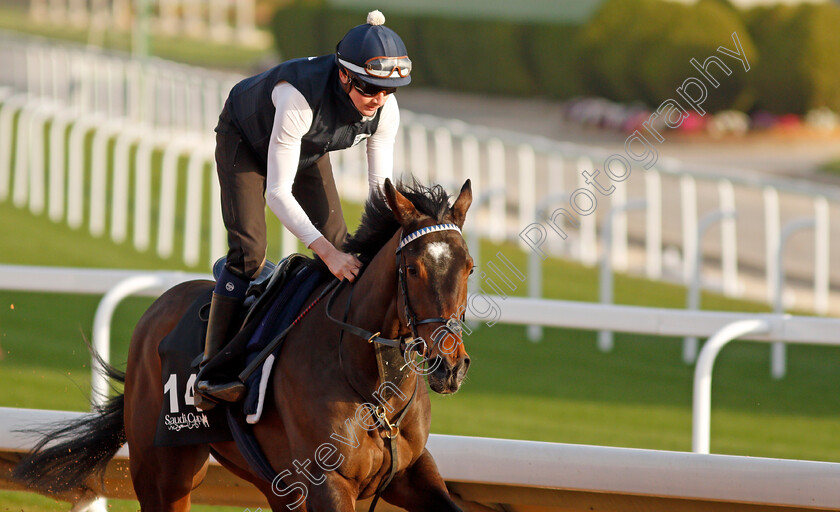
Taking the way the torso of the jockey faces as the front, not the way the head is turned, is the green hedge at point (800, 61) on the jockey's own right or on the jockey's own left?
on the jockey's own left

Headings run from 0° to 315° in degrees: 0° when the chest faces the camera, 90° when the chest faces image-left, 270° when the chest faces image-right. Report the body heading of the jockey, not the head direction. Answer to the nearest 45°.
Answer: approximately 315°

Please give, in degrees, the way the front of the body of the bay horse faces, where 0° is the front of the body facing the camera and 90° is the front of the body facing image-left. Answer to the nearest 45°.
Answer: approximately 315°

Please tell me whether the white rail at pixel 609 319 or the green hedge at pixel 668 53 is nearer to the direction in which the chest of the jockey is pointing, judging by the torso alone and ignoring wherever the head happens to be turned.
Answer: the white rail

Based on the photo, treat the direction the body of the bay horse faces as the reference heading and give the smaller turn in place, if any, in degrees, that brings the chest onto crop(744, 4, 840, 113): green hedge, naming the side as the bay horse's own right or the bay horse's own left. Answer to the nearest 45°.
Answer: approximately 90° to the bay horse's own left
